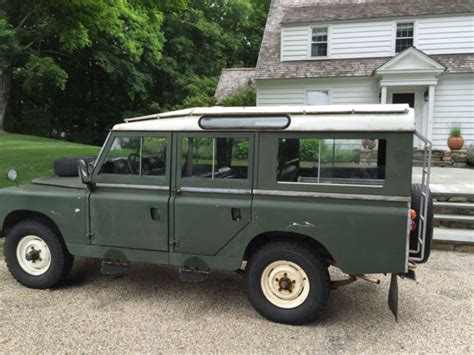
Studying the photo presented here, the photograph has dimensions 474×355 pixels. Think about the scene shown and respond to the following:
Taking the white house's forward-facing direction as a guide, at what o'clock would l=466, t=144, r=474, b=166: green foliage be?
The green foliage is roughly at 10 o'clock from the white house.

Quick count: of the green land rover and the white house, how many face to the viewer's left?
1

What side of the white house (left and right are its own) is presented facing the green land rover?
front

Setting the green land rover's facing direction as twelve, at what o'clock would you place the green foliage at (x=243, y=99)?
The green foliage is roughly at 3 o'clock from the green land rover.

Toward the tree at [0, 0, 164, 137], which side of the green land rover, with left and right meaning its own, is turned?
right

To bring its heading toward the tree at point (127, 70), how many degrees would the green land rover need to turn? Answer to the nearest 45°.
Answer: approximately 90° to its right

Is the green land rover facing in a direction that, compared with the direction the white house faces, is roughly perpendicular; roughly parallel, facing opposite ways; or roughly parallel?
roughly perpendicular

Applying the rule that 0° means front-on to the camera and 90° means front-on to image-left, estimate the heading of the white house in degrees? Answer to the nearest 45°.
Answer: approximately 0°

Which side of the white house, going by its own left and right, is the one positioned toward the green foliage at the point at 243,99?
right

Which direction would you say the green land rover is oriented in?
to the viewer's left
